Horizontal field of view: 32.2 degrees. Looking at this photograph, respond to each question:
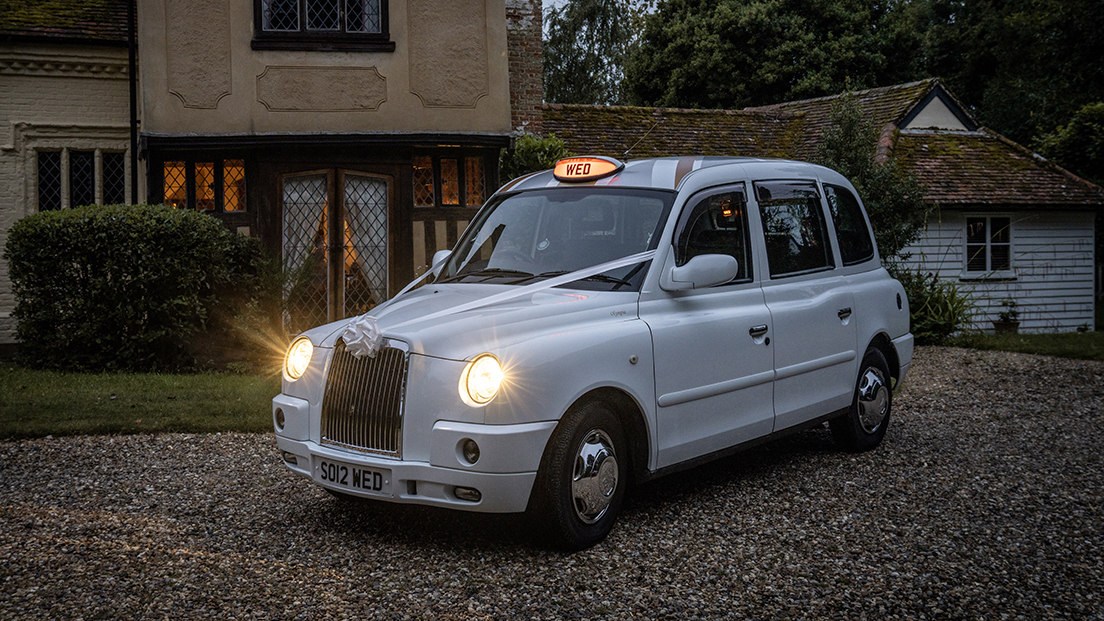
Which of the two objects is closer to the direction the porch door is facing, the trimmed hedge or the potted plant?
the trimmed hedge

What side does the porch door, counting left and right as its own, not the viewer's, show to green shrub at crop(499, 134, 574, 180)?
left

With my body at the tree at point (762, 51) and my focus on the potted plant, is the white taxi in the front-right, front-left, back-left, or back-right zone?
front-right

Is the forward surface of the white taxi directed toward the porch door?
no

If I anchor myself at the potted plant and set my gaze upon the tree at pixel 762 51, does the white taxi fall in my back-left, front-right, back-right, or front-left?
back-left

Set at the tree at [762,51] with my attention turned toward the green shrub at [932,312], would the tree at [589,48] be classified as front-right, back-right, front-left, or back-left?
back-right

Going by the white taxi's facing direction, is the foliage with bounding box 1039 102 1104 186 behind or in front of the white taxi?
behind

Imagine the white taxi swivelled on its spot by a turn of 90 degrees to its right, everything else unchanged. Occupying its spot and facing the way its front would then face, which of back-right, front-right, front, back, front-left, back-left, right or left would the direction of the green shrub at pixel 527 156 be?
front-right

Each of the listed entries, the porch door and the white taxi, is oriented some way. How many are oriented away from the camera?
0

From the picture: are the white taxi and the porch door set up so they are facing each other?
no

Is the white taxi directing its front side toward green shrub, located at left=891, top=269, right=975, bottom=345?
no

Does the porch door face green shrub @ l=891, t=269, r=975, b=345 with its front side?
no

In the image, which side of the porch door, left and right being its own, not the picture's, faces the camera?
front
